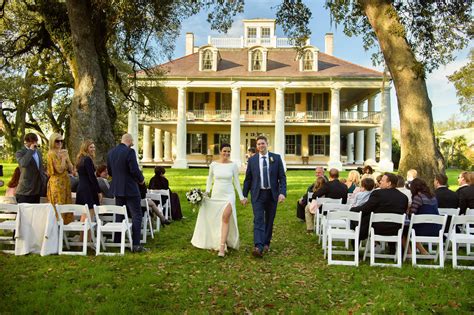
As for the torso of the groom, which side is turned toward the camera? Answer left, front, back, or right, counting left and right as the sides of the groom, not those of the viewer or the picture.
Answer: front

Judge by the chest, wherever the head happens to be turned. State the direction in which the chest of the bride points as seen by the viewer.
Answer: toward the camera

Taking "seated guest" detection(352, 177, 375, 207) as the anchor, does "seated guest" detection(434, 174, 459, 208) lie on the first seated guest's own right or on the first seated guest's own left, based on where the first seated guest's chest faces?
on the first seated guest's own right

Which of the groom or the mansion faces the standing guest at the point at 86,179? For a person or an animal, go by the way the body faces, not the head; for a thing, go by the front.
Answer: the mansion

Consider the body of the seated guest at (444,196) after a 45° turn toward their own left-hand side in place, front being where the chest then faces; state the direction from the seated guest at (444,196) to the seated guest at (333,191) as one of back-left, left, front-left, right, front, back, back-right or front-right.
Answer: front

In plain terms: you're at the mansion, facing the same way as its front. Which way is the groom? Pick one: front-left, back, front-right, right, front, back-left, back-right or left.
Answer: front

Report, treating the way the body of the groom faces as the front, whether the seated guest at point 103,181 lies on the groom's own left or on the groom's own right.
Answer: on the groom's own right

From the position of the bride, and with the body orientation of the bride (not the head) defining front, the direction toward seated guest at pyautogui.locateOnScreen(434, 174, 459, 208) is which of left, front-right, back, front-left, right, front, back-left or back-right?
left

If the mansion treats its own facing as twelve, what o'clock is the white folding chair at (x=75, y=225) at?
The white folding chair is roughly at 12 o'clock from the mansion.

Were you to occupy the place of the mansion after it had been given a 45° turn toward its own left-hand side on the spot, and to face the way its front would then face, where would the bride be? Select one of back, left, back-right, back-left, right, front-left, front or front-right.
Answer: front-right

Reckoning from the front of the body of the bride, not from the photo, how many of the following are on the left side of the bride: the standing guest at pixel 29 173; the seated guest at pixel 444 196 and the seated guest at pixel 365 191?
2

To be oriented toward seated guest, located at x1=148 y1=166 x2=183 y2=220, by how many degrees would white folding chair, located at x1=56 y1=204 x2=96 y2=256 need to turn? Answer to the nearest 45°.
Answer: approximately 45° to its right

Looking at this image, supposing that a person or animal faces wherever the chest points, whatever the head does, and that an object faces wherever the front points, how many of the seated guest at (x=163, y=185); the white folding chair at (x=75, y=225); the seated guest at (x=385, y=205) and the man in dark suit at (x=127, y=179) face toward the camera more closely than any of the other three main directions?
0
